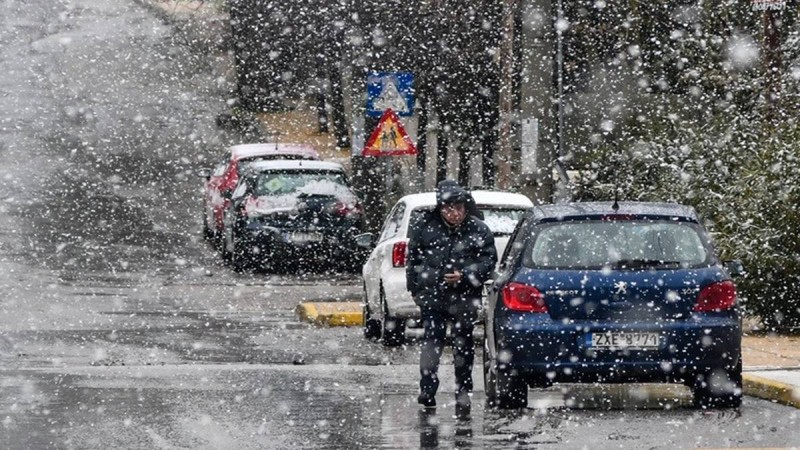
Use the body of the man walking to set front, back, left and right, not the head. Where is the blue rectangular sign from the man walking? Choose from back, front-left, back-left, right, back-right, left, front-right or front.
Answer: back

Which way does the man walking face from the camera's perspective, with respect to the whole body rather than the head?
toward the camera

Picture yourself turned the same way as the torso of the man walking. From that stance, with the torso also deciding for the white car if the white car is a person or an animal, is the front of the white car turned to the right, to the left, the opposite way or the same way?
the opposite way

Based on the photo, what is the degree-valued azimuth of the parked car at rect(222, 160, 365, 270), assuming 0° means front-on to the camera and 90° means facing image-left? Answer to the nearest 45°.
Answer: approximately 180°

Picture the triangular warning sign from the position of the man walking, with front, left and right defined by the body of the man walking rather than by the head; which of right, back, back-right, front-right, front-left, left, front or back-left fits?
back

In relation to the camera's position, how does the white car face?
facing away from the viewer

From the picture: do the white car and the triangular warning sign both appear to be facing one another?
yes

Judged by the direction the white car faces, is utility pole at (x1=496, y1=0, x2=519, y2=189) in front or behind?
in front

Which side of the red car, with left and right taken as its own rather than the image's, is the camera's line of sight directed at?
back

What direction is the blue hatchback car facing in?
away from the camera

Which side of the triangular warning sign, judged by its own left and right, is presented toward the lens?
front
